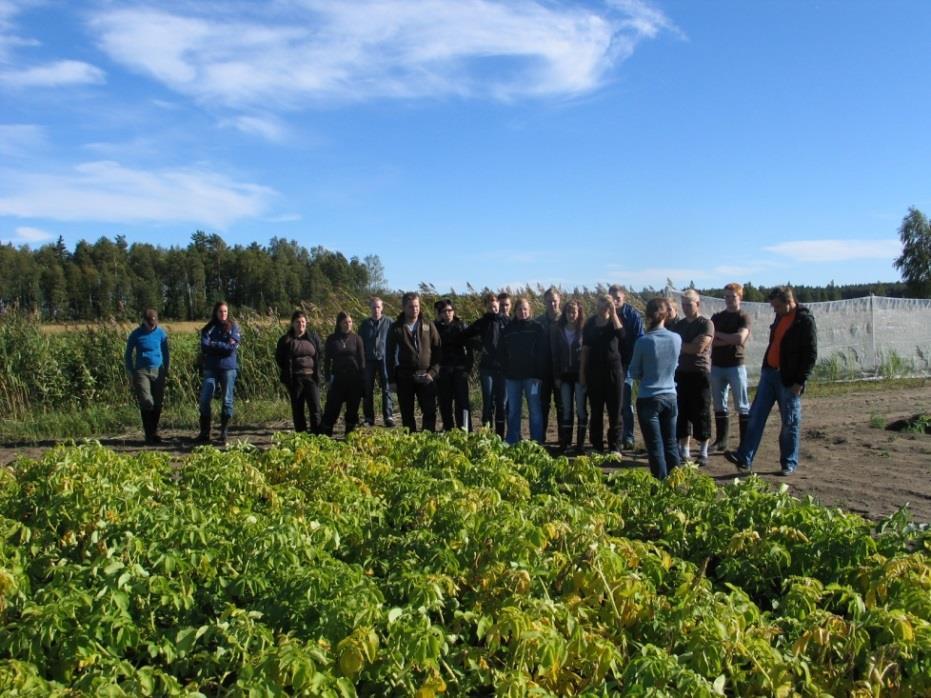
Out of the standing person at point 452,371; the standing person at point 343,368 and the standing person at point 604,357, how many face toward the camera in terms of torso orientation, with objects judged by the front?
3

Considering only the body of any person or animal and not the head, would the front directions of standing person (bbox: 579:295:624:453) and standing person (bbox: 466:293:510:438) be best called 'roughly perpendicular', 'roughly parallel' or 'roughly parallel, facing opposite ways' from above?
roughly parallel

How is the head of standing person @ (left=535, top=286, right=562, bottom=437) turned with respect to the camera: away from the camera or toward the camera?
toward the camera

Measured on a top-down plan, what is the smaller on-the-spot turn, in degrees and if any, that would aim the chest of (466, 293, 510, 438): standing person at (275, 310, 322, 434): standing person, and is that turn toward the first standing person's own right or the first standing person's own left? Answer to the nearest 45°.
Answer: approximately 90° to the first standing person's own right

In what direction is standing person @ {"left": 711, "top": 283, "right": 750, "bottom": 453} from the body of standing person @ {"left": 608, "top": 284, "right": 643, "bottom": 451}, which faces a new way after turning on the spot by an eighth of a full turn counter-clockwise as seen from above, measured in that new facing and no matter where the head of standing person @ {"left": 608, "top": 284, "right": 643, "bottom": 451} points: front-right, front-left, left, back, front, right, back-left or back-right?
left

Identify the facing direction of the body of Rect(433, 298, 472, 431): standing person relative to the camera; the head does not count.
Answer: toward the camera

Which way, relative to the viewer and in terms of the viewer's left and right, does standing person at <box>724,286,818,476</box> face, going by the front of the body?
facing the viewer and to the left of the viewer

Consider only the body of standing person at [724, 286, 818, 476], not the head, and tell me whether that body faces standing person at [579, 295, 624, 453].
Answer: no

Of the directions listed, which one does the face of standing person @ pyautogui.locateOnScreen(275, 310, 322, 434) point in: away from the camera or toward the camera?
toward the camera

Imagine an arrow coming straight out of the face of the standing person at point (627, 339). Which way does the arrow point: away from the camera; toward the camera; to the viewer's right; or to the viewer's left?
toward the camera

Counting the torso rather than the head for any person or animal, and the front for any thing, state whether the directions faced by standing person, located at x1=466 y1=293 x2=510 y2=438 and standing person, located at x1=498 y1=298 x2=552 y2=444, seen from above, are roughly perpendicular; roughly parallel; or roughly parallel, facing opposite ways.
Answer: roughly parallel

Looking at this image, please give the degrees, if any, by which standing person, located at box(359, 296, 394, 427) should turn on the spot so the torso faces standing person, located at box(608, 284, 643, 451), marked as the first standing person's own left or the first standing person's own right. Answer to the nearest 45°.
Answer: approximately 45° to the first standing person's own left

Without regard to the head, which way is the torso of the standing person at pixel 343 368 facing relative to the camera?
toward the camera

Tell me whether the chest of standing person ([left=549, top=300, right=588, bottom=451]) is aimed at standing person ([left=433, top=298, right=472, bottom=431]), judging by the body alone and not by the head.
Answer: no

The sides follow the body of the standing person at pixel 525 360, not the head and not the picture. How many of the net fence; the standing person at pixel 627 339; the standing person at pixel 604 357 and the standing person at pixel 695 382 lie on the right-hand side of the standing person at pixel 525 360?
0

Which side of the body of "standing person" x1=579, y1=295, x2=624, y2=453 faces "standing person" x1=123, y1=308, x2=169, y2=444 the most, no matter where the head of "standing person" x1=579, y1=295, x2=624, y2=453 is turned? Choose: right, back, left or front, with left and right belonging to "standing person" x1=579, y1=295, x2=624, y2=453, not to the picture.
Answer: right

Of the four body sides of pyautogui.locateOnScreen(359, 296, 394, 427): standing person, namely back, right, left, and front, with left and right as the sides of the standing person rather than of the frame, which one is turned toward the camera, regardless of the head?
front

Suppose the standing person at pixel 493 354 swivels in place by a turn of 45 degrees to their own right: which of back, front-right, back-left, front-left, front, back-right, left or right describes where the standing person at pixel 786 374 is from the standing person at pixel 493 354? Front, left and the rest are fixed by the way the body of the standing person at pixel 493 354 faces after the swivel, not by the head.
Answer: left
